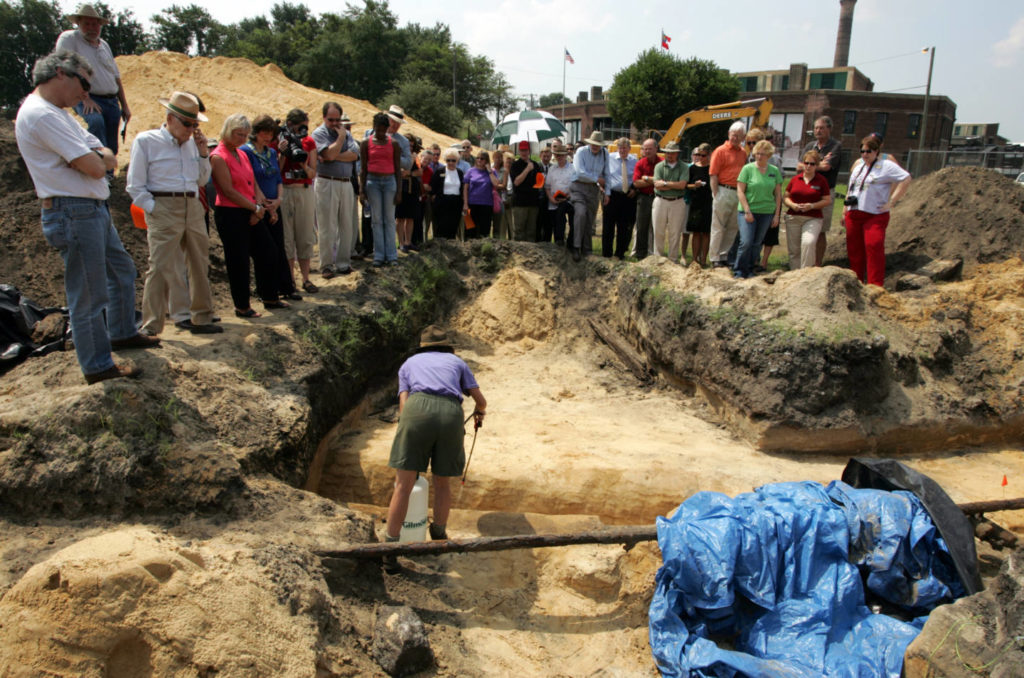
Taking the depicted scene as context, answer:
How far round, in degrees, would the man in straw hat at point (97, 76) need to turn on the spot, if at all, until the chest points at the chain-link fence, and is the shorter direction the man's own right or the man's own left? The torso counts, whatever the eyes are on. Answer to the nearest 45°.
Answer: approximately 45° to the man's own left

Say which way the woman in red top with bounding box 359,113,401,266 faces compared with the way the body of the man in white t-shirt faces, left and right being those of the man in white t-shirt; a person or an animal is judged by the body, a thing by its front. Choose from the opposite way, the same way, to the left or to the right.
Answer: to the right

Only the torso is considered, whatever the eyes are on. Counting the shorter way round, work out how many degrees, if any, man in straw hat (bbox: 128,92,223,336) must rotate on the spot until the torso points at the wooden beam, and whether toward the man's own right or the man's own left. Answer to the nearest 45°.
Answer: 0° — they already face it

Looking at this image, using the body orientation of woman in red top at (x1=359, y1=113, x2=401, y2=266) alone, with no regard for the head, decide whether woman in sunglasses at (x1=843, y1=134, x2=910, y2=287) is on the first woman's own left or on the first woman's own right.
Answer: on the first woman's own left

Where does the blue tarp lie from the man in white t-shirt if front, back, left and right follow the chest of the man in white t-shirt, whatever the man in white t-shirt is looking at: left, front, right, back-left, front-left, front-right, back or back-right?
front-right

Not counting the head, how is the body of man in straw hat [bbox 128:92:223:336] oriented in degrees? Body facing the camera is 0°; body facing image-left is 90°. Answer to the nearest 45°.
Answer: approximately 315°

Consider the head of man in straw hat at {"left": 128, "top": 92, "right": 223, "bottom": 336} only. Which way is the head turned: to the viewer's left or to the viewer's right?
to the viewer's right

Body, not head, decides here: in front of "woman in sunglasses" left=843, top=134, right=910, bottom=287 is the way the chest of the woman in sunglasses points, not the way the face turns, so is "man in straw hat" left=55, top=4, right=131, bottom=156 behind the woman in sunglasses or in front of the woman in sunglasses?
in front

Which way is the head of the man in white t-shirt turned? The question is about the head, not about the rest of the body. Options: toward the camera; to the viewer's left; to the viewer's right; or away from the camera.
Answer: to the viewer's right

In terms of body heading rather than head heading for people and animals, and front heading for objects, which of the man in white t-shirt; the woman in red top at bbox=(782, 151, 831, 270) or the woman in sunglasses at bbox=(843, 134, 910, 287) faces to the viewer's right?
the man in white t-shirt

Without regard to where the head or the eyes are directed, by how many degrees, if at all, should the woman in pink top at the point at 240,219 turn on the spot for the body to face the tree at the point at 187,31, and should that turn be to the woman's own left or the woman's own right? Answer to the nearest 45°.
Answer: approximately 135° to the woman's own left

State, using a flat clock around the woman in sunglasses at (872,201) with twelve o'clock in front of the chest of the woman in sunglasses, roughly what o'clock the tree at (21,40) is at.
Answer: The tree is roughly at 2 o'clock from the woman in sunglasses.

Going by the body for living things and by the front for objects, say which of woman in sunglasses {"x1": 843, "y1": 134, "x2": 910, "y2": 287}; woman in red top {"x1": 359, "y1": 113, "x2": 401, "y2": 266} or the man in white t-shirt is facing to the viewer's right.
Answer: the man in white t-shirt

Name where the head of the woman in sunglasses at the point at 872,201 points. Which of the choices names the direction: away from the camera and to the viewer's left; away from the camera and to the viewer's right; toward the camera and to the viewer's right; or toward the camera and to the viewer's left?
toward the camera and to the viewer's left

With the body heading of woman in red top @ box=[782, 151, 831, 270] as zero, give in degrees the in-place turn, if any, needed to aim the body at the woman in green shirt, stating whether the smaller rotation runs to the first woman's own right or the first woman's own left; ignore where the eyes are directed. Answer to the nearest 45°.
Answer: approximately 45° to the first woman's own right

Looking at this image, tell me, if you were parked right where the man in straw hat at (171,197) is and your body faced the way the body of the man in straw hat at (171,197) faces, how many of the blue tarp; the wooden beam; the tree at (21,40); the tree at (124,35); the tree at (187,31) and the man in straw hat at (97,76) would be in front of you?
2
